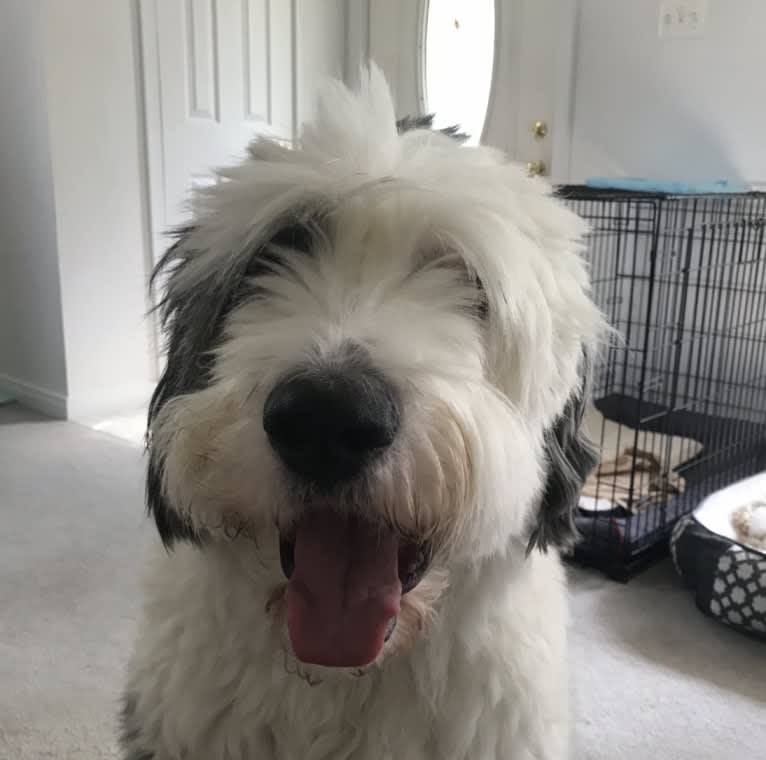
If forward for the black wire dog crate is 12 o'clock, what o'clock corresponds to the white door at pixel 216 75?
The white door is roughly at 2 o'clock from the black wire dog crate.

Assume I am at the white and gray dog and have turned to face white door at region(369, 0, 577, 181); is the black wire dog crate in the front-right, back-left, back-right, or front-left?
front-right

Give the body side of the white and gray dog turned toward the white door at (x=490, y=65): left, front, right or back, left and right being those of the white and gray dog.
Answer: back

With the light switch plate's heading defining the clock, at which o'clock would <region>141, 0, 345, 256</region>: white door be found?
The white door is roughly at 3 o'clock from the light switch plate.

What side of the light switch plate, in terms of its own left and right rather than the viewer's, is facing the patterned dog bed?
front

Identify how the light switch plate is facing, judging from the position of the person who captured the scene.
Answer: facing the viewer

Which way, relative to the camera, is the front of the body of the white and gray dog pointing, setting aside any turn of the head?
toward the camera

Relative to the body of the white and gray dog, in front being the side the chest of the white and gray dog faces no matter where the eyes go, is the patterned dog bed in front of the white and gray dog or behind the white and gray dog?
behind

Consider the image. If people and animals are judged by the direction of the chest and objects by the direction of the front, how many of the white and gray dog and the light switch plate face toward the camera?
2

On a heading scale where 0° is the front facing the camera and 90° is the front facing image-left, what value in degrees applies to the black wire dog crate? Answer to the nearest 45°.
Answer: approximately 45°

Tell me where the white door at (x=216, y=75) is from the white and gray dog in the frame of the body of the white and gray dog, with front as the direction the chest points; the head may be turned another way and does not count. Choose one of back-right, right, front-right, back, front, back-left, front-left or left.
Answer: back

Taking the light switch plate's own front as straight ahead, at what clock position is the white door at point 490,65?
The white door is roughly at 4 o'clock from the light switch plate.

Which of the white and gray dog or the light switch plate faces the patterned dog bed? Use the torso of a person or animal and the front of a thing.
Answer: the light switch plate

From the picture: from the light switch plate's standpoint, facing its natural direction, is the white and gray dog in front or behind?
in front
